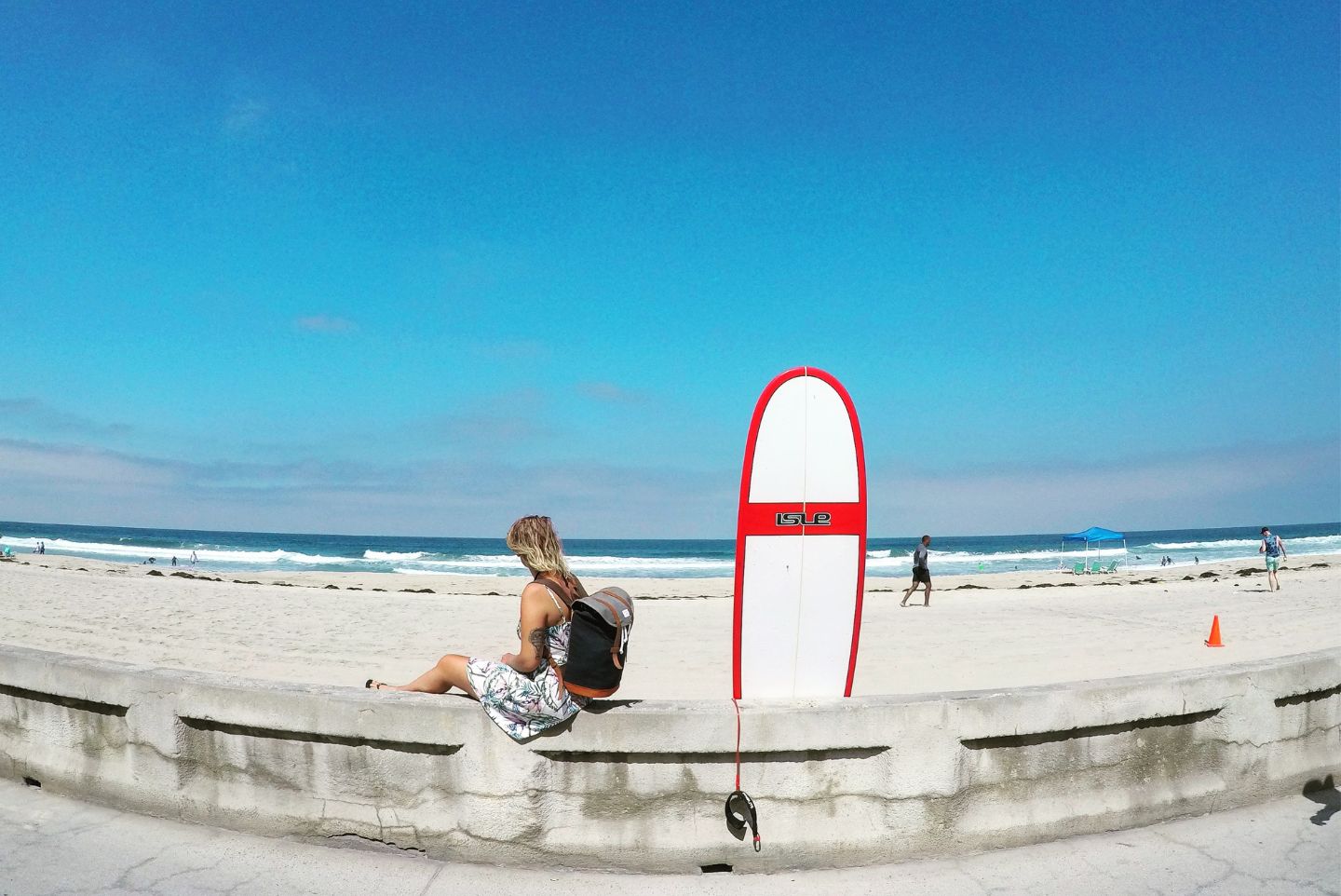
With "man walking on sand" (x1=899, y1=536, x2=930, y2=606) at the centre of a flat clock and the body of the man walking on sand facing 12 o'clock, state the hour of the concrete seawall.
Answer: The concrete seawall is roughly at 3 o'clock from the man walking on sand.

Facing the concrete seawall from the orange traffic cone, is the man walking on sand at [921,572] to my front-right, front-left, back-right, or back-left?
back-right

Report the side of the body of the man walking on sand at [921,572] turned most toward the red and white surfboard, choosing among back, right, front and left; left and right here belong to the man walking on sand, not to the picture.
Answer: right

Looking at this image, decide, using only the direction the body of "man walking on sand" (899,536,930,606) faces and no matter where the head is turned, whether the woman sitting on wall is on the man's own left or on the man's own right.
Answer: on the man's own right

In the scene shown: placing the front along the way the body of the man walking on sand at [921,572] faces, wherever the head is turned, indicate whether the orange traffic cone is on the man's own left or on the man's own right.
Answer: on the man's own right

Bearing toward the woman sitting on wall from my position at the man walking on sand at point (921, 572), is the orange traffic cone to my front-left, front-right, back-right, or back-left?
front-left

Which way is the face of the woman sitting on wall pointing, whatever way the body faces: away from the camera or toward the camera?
away from the camera
